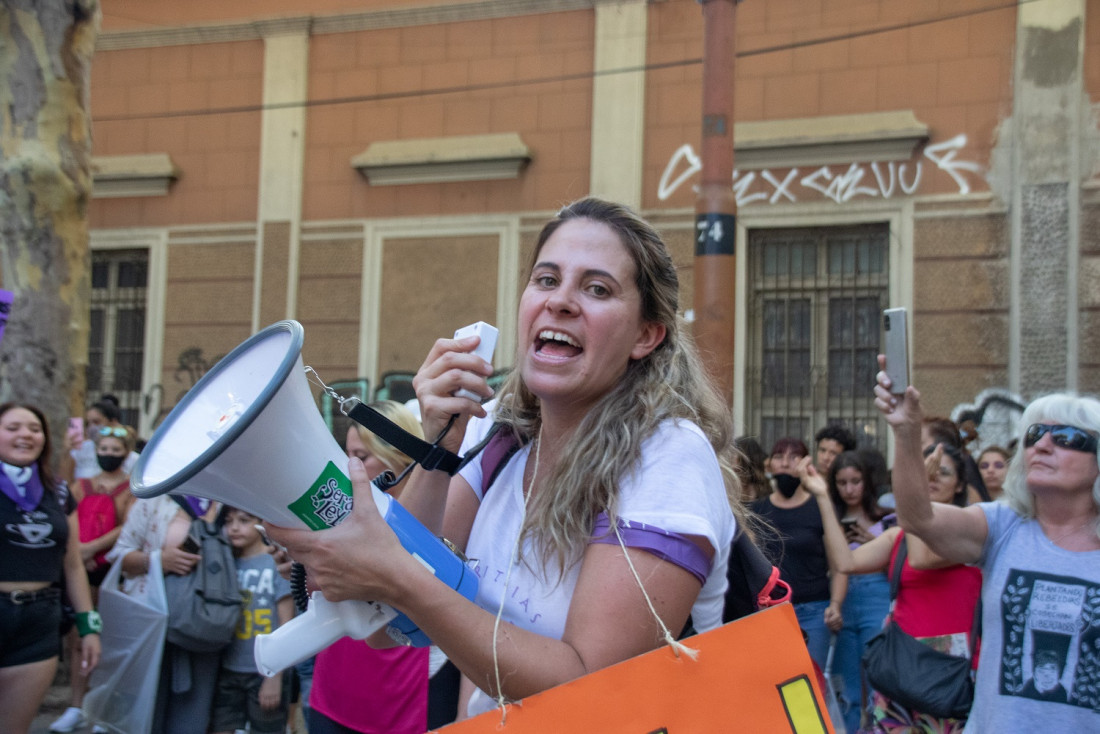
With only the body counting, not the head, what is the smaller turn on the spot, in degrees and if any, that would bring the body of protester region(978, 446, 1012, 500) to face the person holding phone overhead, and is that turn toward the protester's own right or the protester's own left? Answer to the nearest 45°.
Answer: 0° — they already face them

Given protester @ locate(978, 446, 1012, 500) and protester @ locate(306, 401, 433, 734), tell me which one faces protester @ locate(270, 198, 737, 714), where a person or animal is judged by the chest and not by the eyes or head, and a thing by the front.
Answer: protester @ locate(978, 446, 1012, 500)

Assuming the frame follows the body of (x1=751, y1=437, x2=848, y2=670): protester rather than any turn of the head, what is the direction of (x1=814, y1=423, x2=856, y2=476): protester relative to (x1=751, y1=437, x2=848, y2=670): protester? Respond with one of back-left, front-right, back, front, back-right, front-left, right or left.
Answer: back

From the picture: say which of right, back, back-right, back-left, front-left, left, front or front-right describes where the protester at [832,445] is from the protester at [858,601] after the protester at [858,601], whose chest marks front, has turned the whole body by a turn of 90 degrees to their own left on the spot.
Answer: back-left

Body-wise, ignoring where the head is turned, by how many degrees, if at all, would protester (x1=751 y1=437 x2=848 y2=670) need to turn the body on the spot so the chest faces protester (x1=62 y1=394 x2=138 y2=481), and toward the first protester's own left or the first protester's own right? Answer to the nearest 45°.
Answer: approximately 90° to the first protester's own right

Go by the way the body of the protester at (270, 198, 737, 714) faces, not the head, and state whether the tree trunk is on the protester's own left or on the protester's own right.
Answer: on the protester's own right

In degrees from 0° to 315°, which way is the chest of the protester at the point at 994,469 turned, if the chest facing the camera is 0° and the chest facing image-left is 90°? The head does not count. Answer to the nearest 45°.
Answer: approximately 0°

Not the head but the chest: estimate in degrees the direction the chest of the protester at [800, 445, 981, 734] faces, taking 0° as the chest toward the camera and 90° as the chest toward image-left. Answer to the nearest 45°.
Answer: approximately 45°

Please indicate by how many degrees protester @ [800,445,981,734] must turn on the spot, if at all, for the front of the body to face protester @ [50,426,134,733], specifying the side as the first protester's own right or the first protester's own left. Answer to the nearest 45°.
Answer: approximately 45° to the first protester's own right

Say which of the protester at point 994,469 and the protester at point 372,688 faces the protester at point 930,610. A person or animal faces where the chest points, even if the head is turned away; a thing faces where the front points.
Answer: the protester at point 994,469

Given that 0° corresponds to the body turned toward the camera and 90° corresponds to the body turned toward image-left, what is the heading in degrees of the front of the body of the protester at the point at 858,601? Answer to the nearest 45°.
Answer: approximately 45°
